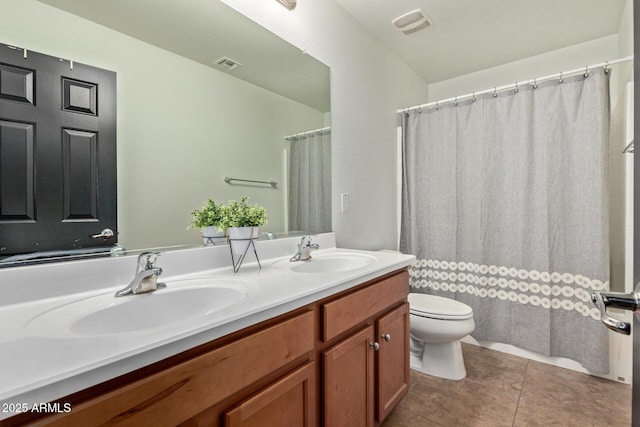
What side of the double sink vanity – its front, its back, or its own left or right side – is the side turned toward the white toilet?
left

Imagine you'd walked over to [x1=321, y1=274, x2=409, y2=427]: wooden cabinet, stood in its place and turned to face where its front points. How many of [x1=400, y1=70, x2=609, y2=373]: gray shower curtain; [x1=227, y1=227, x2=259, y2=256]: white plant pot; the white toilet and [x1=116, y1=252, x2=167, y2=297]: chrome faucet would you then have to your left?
2

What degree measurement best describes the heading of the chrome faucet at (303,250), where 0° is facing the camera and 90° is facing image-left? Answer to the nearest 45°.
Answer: approximately 315°
